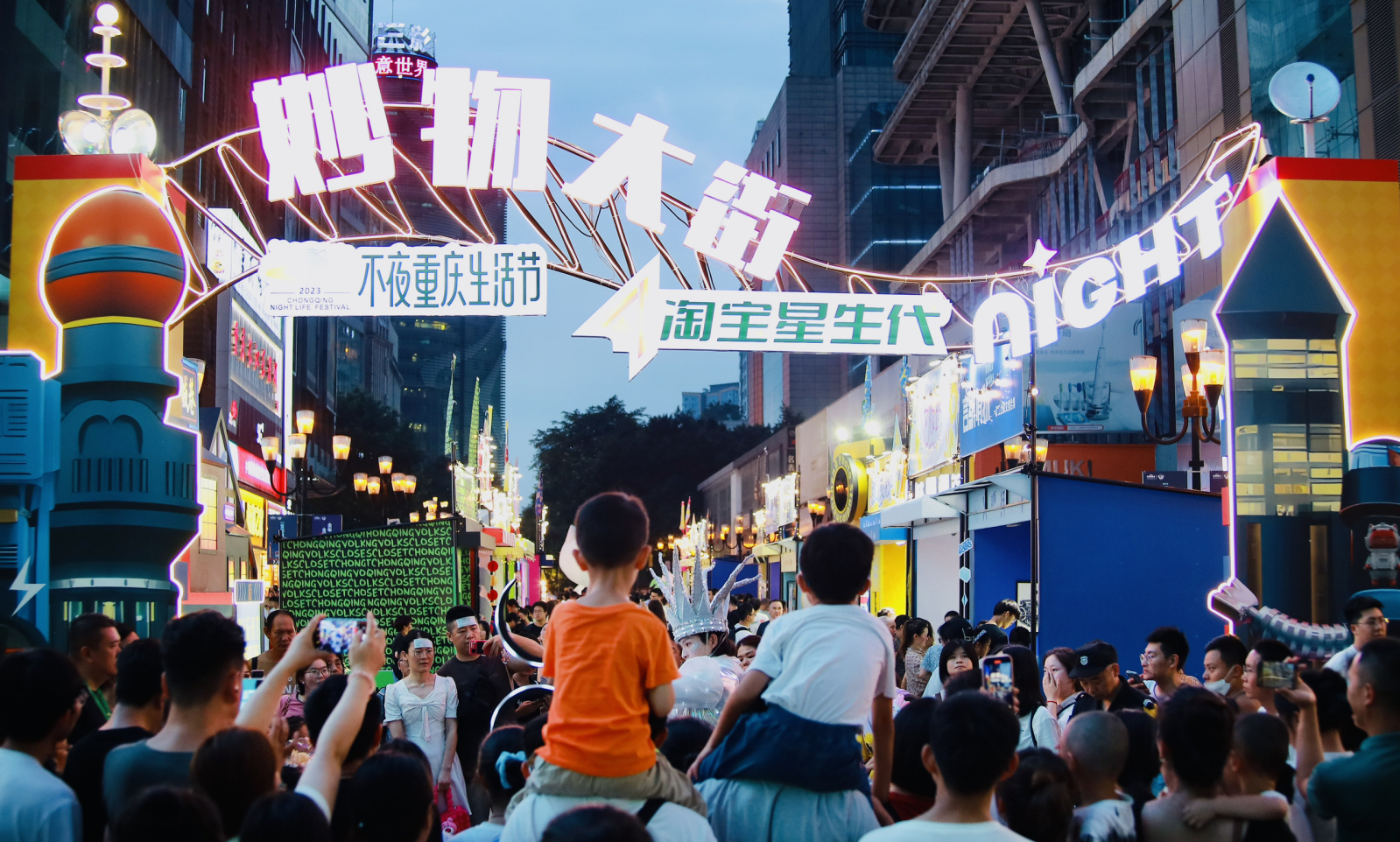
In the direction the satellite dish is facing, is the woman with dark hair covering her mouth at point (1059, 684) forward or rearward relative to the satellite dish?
forward

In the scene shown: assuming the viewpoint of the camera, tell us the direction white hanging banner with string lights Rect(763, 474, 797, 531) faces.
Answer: facing the viewer and to the left of the viewer

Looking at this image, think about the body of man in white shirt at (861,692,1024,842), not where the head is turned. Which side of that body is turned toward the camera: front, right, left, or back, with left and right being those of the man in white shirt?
back

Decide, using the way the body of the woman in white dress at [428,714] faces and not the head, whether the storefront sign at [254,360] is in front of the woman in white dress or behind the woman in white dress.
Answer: behind

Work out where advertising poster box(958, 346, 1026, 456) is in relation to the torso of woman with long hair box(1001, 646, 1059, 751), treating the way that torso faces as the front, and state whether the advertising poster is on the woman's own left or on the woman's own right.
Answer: on the woman's own right

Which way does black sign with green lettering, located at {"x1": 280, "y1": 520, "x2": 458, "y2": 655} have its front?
toward the camera

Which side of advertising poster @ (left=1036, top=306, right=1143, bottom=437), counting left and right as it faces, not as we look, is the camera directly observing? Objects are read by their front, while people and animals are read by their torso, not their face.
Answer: front

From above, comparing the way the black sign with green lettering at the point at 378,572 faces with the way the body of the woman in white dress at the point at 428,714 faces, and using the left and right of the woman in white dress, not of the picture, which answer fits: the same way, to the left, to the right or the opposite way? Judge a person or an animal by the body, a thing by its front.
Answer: the same way

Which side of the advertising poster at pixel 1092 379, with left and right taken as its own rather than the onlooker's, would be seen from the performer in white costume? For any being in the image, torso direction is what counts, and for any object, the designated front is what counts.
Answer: front

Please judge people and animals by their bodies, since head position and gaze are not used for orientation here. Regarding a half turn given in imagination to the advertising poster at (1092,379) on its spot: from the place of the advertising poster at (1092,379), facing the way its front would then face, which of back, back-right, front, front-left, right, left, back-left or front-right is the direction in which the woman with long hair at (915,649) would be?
back

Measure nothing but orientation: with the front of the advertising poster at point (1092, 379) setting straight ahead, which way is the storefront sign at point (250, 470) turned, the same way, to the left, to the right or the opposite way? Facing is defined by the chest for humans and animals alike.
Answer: to the left

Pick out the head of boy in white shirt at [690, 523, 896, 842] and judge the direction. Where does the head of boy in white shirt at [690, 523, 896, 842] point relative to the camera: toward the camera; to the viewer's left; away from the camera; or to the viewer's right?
away from the camera

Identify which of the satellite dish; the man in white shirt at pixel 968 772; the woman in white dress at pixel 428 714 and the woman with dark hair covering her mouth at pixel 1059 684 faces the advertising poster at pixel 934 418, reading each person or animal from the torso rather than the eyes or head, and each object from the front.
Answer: the man in white shirt

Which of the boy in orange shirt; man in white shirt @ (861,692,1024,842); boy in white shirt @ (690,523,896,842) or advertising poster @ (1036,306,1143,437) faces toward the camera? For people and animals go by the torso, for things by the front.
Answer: the advertising poster

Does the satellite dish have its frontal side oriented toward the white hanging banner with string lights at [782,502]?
no

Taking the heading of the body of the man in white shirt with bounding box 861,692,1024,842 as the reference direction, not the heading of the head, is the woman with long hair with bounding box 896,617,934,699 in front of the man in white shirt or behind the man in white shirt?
in front

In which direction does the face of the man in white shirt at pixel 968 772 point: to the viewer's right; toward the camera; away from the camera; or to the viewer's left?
away from the camera

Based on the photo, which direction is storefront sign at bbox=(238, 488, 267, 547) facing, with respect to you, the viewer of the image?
facing the viewer and to the right of the viewer

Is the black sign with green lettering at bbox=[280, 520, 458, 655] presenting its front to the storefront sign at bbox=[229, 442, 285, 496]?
no

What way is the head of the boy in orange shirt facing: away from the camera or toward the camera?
away from the camera

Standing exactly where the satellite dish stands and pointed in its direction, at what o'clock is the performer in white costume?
The performer in white costume is roughly at 1 o'clock from the satellite dish.
